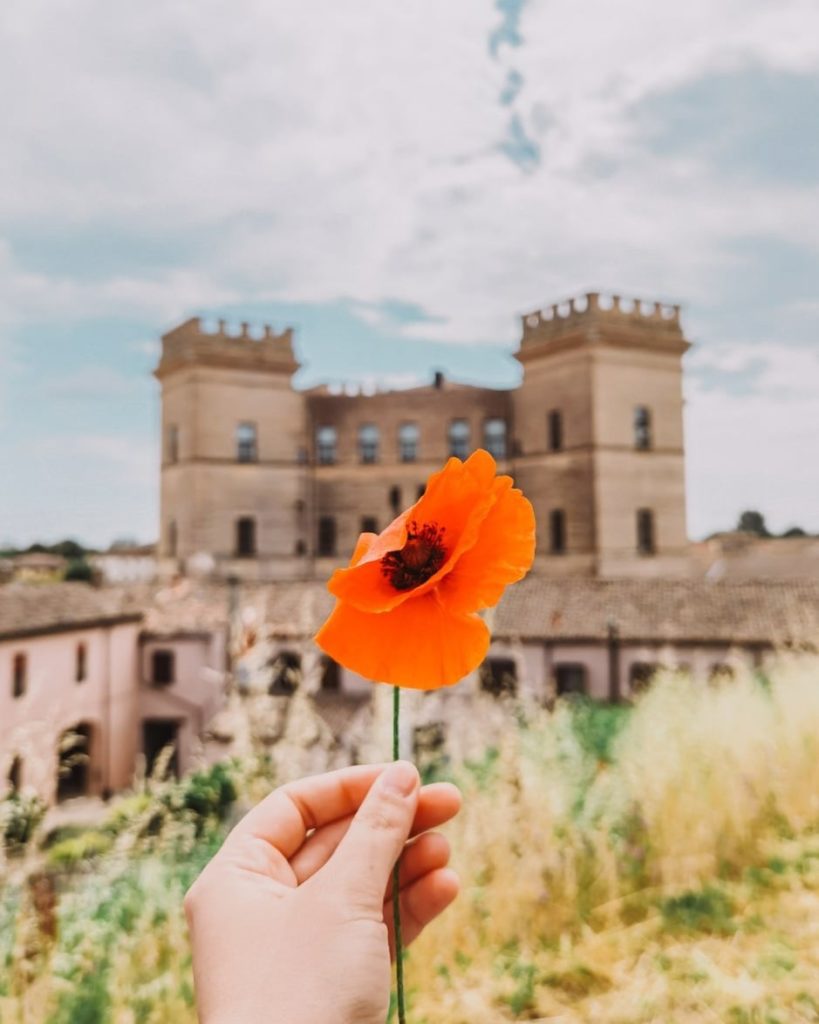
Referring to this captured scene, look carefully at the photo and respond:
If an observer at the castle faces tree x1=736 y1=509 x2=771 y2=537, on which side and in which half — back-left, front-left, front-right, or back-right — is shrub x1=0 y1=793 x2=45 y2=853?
back-right

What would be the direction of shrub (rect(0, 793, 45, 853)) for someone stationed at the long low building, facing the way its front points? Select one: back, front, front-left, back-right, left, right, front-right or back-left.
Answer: front

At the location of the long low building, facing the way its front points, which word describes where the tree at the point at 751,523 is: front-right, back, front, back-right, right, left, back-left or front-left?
back-left

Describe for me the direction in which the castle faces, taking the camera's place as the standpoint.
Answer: facing the viewer

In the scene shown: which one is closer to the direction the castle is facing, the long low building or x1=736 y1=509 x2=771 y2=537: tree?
the long low building

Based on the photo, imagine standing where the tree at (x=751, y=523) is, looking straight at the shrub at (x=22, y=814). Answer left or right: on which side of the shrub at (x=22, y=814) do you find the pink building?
right

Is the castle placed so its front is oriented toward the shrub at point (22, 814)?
yes

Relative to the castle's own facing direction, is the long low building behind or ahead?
ahead

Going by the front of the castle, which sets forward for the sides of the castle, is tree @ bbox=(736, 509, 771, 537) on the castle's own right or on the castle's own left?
on the castle's own left
